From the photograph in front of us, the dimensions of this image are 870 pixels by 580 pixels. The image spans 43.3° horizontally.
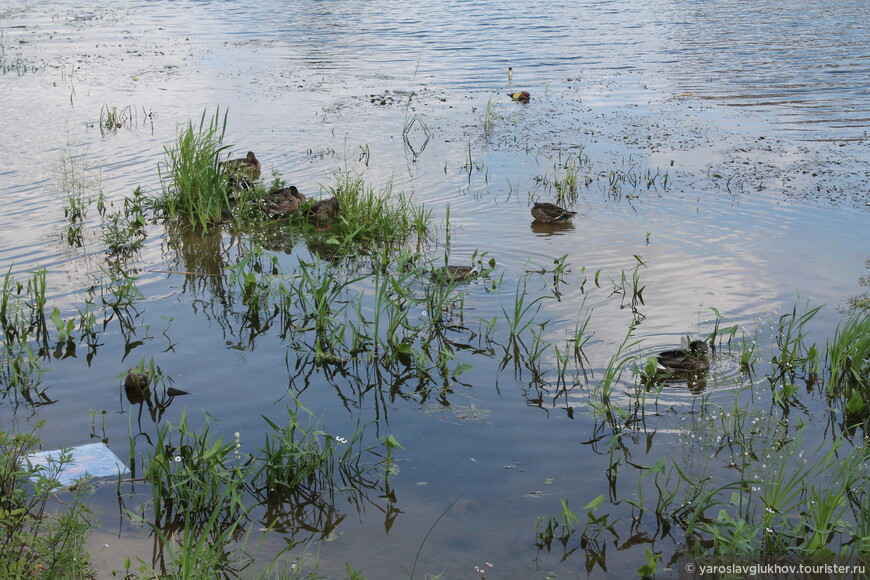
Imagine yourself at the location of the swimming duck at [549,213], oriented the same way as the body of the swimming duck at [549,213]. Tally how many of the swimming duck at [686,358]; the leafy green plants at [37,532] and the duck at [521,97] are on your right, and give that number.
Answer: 1

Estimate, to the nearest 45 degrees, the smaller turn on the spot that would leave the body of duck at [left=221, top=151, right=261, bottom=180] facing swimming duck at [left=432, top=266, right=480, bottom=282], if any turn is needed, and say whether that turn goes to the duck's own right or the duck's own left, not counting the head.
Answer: approximately 45° to the duck's own right

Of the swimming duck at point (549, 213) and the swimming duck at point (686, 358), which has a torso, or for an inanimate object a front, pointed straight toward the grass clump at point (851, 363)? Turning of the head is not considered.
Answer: the swimming duck at point (686, 358)

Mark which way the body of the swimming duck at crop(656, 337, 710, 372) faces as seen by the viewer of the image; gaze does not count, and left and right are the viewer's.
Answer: facing to the right of the viewer

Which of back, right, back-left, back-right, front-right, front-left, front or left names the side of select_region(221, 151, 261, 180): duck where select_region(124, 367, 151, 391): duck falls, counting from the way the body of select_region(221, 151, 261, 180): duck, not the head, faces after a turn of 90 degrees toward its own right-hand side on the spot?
front

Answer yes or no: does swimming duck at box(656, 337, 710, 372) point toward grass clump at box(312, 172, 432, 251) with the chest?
no

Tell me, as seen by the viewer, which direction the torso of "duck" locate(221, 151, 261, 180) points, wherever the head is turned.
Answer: to the viewer's right
